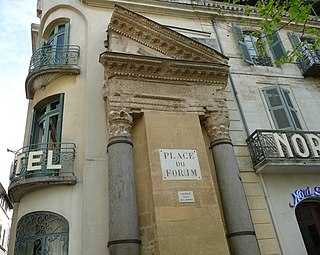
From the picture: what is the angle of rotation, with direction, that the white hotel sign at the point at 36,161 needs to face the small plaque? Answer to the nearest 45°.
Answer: approximately 90° to its left

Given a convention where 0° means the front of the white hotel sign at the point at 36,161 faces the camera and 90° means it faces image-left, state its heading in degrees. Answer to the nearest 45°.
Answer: approximately 0°

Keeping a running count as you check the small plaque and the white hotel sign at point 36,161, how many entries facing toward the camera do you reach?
2

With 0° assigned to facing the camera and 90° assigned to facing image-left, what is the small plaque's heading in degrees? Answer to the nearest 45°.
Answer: approximately 0°

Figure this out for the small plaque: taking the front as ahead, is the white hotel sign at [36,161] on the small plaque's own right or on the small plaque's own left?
on the small plaque's own right
